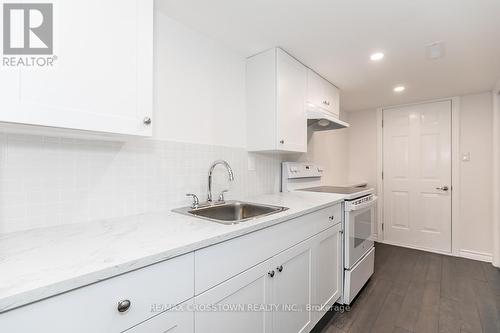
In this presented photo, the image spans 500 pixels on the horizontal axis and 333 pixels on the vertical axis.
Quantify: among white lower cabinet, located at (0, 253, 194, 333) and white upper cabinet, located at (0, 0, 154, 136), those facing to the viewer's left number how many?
0

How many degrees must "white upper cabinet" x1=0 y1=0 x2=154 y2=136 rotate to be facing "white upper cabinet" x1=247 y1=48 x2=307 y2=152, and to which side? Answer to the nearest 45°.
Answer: approximately 45° to its left

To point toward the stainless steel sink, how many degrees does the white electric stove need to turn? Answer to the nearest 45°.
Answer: approximately 90° to its right

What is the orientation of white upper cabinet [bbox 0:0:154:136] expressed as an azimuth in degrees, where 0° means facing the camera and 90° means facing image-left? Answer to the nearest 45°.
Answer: approximately 315°

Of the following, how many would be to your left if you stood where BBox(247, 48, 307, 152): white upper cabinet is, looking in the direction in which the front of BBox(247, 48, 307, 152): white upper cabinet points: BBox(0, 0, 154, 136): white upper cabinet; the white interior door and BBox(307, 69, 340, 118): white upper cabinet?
2

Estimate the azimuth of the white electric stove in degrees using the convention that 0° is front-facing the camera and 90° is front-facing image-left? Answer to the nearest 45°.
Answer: approximately 315°

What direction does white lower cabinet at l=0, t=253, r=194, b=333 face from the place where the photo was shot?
facing the viewer and to the right of the viewer

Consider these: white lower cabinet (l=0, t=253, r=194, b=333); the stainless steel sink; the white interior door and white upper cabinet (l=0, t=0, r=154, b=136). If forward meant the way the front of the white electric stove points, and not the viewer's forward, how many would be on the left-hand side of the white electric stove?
1
